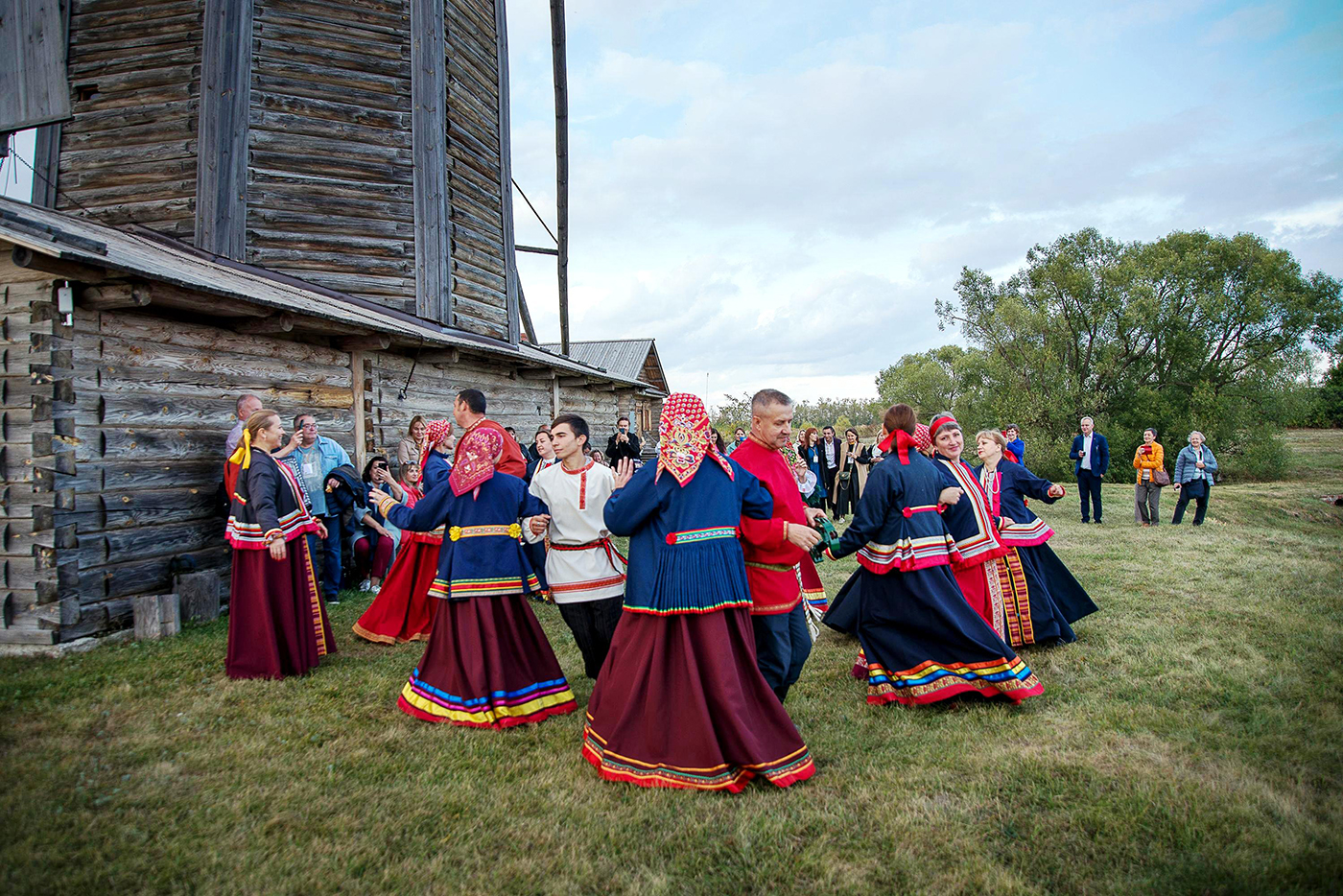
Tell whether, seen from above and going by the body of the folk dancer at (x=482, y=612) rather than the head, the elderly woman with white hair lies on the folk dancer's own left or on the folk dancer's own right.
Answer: on the folk dancer's own right

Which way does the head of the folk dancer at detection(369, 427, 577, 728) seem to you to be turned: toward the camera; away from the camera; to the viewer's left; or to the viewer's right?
away from the camera

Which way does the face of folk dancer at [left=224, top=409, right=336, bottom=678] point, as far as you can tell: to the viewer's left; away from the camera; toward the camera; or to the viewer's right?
to the viewer's right

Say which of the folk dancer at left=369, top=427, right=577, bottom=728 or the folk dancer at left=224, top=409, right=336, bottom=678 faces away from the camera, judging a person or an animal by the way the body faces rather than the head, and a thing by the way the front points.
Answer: the folk dancer at left=369, top=427, right=577, bottom=728

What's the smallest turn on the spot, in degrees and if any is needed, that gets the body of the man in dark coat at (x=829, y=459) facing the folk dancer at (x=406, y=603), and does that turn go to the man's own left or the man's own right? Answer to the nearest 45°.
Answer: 0° — they already face them

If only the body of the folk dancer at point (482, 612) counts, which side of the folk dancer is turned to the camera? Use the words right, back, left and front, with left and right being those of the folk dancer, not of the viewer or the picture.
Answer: back

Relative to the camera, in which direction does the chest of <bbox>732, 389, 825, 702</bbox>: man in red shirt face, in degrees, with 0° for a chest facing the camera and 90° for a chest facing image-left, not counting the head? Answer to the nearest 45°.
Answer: approximately 315°
